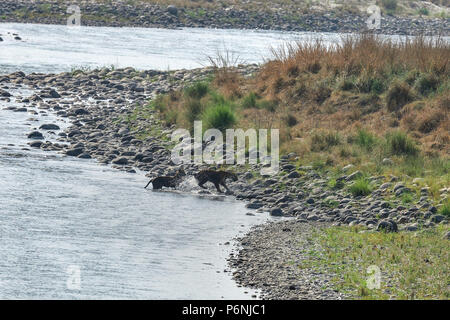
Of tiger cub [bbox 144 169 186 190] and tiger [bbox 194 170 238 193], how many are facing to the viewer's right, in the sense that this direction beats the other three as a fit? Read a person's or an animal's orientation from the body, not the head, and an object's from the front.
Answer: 2

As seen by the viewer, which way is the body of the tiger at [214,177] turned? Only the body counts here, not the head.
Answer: to the viewer's right

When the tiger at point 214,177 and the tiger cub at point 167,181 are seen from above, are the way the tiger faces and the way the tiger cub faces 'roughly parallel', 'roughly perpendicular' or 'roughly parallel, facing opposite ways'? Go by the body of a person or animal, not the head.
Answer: roughly parallel

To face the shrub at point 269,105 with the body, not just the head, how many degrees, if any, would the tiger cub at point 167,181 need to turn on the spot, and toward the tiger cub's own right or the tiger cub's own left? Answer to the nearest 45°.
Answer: approximately 45° to the tiger cub's own left

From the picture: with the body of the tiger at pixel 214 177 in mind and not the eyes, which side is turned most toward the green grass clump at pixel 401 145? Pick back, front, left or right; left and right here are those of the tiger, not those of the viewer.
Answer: front

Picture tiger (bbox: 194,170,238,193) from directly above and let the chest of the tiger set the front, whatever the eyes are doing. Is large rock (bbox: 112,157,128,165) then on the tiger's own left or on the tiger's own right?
on the tiger's own left

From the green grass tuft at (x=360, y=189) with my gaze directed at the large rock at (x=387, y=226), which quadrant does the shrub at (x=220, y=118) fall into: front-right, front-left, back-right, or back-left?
back-right

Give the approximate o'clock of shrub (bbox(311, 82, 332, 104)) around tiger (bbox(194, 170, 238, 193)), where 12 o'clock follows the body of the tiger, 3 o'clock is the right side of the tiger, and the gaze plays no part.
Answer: The shrub is roughly at 10 o'clock from the tiger.

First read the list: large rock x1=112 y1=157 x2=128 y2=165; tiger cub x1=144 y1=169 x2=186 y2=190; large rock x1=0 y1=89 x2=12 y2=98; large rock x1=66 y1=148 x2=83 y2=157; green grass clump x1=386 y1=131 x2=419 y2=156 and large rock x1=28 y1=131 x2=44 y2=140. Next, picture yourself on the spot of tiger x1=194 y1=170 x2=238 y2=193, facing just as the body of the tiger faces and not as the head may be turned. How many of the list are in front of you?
1
